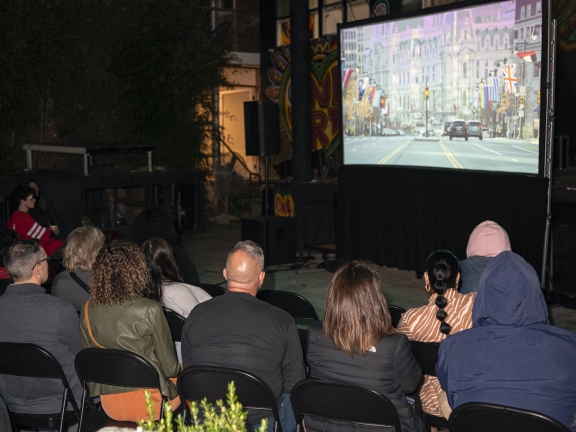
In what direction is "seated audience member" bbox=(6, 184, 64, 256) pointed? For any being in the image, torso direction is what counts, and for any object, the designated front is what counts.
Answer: to the viewer's right

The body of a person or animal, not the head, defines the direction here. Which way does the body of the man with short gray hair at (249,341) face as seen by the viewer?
away from the camera

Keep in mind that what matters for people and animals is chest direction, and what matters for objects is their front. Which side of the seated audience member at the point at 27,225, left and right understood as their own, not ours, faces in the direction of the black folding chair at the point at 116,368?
right

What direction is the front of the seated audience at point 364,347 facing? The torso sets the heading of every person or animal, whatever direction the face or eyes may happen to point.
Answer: away from the camera

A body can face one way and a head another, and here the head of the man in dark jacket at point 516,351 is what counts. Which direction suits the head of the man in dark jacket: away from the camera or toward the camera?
away from the camera

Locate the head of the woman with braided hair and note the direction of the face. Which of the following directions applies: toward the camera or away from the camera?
away from the camera

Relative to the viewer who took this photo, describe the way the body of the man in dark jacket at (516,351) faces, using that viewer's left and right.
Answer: facing away from the viewer

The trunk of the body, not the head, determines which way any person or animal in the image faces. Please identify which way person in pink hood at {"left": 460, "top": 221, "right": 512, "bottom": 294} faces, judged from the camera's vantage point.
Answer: facing away from the viewer

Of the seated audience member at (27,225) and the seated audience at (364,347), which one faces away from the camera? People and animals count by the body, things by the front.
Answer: the seated audience at (364,347)

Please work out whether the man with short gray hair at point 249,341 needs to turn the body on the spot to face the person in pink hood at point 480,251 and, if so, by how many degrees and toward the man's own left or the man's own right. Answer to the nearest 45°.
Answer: approximately 45° to the man's own right
